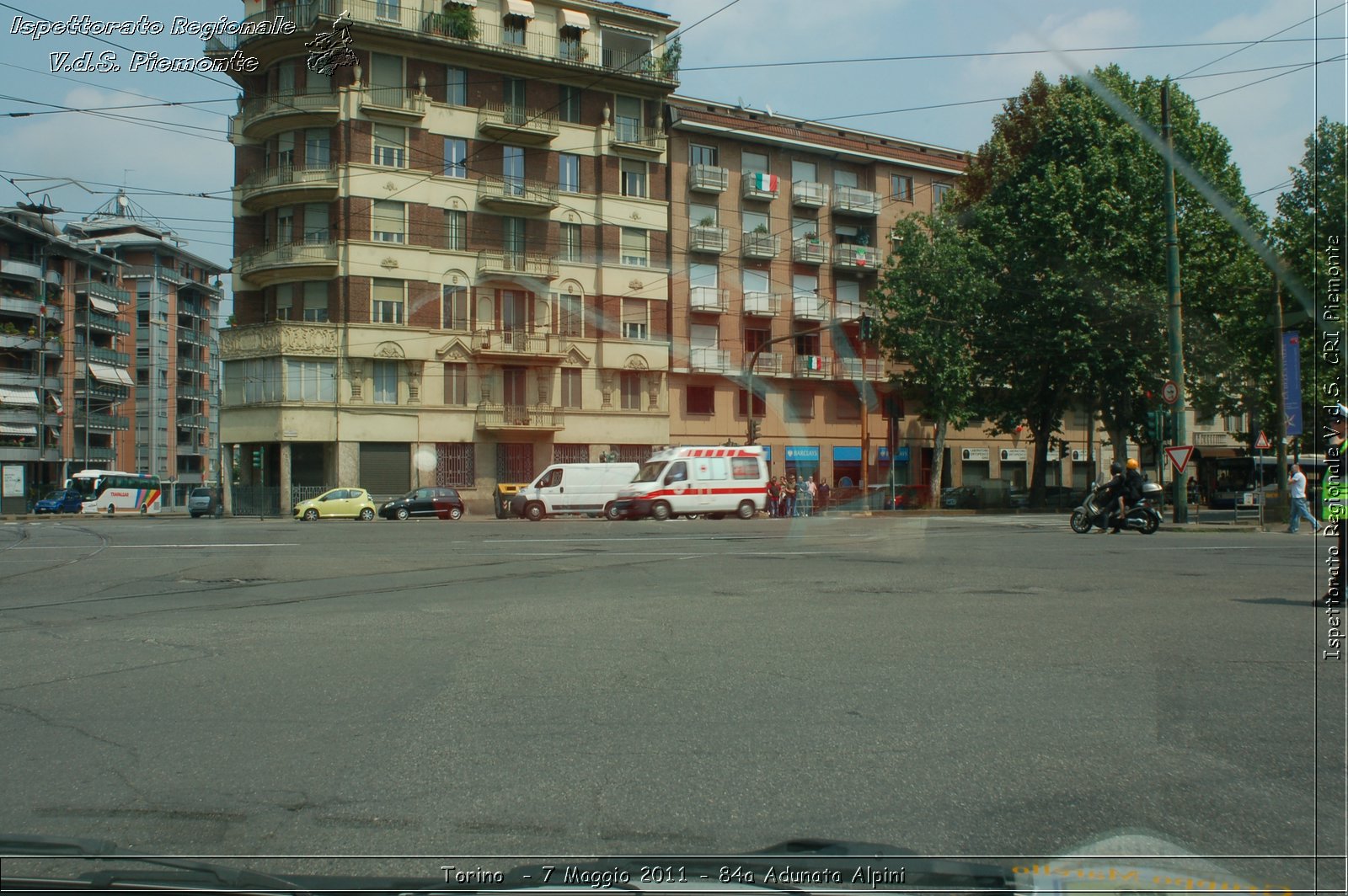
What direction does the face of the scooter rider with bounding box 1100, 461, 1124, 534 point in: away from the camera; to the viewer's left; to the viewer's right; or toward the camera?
to the viewer's left

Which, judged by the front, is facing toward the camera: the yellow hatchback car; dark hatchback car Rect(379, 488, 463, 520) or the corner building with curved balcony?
the corner building with curved balcony

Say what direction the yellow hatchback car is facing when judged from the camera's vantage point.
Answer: facing to the left of the viewer

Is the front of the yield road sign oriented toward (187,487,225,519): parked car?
no

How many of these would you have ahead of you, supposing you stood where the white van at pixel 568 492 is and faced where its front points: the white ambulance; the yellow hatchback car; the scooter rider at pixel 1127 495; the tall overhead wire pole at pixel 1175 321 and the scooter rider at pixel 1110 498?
1

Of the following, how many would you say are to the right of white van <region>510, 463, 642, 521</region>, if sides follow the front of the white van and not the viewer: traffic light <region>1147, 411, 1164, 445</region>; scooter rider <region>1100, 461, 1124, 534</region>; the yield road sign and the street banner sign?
0

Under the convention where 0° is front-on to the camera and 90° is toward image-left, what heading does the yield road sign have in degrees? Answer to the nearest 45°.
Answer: approximately 0°

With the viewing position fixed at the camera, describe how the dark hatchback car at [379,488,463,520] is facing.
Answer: facing to the left of the viewer

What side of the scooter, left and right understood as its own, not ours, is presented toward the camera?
left

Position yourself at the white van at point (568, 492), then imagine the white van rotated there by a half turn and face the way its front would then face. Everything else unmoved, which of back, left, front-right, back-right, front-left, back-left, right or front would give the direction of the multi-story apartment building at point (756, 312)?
front-left

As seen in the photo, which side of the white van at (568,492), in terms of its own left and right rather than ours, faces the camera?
left

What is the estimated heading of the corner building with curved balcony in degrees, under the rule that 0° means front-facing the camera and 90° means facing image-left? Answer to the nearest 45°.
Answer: approximately 0°

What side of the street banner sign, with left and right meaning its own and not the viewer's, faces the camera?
front
